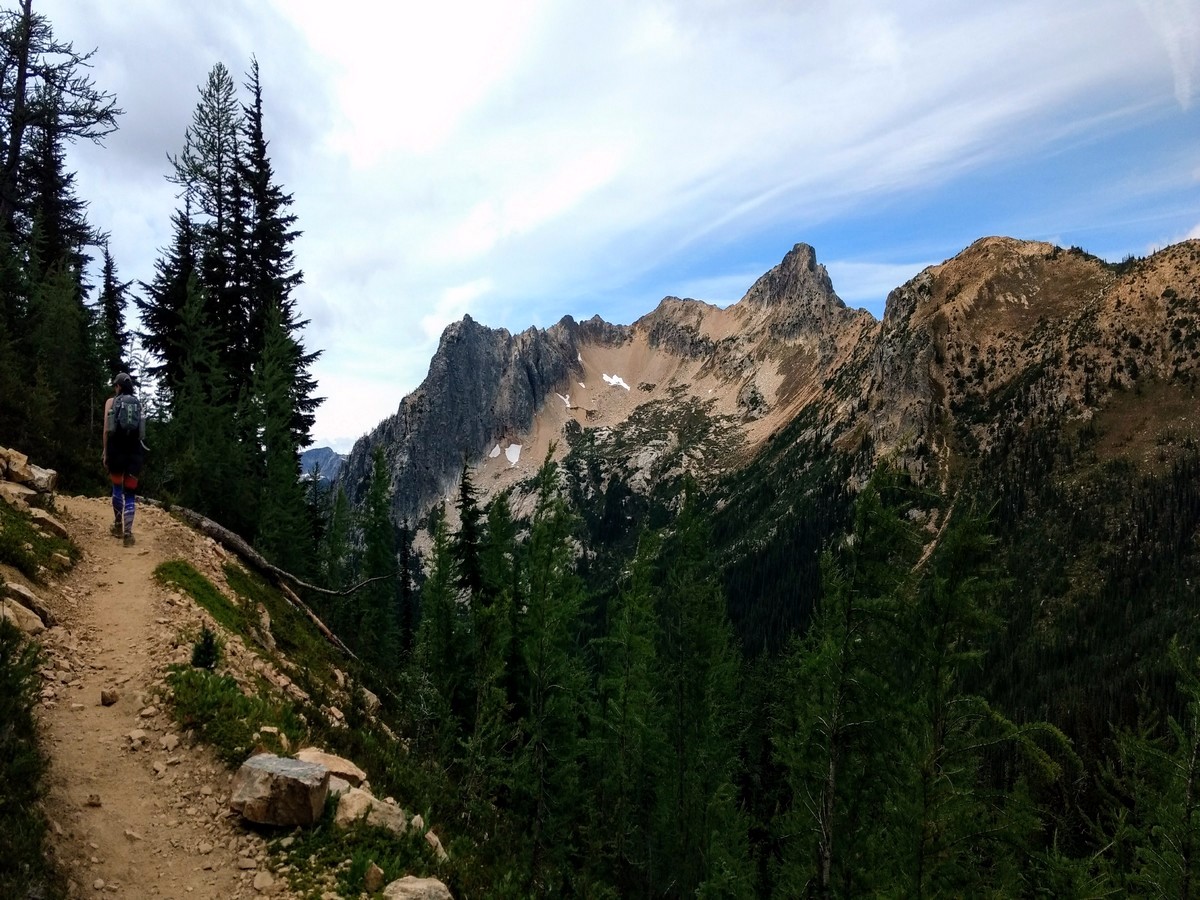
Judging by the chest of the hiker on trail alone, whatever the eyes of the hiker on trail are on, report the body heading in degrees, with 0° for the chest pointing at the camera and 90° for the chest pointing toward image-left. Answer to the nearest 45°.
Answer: approximately 180°

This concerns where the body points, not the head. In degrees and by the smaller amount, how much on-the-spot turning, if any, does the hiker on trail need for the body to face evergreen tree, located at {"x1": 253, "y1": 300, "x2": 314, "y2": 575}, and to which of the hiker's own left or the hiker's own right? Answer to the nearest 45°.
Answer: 0° — they already face it

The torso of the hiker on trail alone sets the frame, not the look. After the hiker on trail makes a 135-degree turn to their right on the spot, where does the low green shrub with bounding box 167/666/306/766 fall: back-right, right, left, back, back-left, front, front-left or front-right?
front-right

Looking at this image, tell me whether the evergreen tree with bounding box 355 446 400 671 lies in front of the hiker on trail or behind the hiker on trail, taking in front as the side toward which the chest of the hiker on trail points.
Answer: in front

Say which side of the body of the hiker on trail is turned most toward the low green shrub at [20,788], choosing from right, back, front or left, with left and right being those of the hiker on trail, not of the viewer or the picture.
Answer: back

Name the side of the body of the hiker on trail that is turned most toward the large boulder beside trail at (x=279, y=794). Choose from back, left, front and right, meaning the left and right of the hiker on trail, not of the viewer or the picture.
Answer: back

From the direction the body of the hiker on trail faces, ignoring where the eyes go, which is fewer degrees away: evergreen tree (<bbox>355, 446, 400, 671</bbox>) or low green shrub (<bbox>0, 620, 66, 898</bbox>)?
the evergreen tree

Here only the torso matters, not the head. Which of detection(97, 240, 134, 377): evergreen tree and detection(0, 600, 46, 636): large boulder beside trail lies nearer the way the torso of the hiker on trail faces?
the evergreen tree

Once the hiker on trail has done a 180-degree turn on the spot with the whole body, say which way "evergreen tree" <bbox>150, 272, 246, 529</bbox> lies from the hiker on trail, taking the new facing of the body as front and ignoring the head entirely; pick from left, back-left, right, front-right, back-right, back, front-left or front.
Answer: back

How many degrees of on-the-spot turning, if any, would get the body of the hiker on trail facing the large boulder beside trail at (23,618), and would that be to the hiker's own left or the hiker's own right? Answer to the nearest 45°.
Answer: approximately 180°

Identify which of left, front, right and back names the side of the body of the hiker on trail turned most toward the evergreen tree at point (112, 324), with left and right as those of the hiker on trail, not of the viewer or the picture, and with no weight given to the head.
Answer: front
